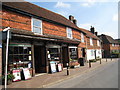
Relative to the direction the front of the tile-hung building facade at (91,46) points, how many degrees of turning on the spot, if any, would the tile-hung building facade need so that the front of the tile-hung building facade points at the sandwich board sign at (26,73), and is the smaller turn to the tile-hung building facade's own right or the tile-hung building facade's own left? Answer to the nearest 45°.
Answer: approximately 45° to the tile-hung building facade's own right

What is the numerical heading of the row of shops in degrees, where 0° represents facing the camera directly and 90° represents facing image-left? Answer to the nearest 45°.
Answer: approximately 315°

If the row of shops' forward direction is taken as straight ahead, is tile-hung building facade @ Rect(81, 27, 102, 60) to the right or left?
on its left

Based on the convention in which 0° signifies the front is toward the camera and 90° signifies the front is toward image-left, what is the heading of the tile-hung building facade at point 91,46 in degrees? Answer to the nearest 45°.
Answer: approximately 315°

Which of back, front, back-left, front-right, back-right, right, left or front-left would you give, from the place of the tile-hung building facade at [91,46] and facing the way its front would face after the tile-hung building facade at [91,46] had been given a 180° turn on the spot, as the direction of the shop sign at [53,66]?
back-left

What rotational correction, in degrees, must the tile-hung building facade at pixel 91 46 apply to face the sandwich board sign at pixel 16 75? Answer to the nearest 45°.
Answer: approximately 45° to its right
